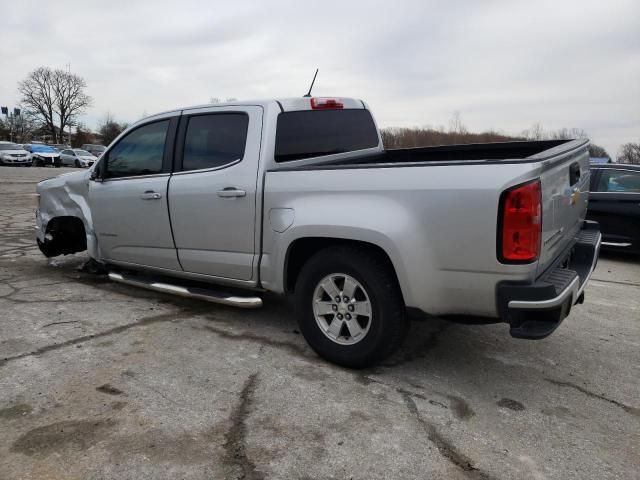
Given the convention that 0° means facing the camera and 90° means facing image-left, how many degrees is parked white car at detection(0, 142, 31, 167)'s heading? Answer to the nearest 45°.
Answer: approximately 315°

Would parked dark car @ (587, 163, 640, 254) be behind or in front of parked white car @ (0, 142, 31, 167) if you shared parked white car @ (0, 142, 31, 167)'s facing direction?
in front

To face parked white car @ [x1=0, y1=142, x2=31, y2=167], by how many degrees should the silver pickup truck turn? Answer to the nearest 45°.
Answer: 0° — it already faces it

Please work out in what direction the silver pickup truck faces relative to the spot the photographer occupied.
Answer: facing away from the viewer and to the left of the viewer

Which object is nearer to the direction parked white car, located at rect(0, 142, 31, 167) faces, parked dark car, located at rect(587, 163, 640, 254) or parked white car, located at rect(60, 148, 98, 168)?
the parked dark car

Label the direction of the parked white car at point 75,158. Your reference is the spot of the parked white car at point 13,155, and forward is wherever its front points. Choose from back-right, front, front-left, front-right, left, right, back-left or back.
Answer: left

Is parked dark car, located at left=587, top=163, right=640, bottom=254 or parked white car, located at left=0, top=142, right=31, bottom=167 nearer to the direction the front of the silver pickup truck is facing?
the parked white car
